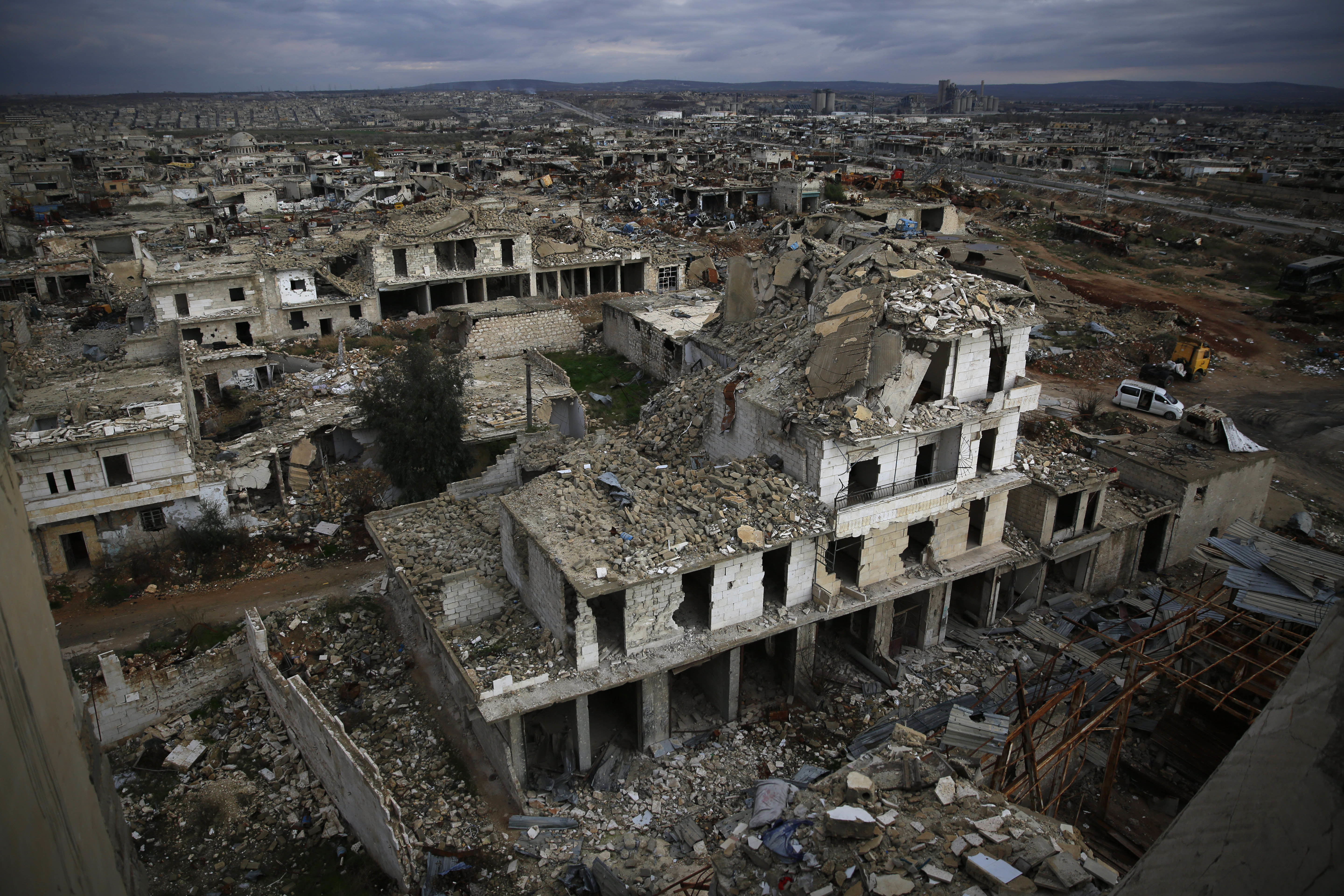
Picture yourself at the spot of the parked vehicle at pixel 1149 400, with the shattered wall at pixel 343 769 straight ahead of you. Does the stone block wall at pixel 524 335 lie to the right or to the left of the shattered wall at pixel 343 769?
right

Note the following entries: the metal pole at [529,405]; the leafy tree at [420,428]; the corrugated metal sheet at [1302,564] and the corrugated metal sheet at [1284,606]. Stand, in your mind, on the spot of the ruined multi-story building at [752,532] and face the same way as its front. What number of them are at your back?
2

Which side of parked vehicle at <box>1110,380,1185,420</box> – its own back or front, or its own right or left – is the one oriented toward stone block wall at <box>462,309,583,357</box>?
back

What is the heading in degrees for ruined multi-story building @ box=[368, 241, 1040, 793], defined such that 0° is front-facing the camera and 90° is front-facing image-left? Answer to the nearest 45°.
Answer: approximately 315°

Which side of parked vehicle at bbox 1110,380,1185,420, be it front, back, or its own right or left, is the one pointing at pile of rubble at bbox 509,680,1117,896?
right

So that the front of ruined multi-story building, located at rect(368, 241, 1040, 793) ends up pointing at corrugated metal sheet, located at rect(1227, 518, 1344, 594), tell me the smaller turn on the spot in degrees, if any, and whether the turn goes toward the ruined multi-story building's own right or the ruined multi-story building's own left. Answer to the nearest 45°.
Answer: approximately 45° to the ruined multi-story building's own left

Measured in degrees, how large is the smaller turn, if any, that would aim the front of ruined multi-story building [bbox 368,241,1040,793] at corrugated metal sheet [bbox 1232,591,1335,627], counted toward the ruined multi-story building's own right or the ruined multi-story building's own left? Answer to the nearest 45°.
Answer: approximately 45° to the ruined multi-story building's own left

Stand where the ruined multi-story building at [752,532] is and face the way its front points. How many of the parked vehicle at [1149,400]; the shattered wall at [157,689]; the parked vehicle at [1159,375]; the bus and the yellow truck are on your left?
4

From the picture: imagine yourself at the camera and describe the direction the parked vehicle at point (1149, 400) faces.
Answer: facing to the right of the viewer
